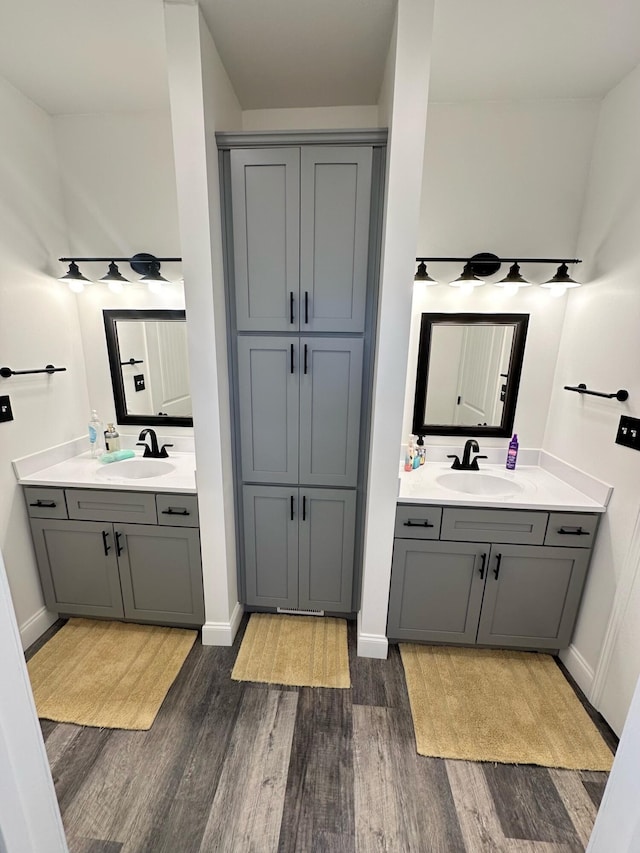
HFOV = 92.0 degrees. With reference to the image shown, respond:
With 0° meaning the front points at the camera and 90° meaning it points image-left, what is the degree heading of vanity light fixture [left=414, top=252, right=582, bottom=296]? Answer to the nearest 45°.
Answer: approximately 0°

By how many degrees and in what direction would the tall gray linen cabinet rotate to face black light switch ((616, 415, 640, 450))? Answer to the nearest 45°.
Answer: approximately 90° to its left

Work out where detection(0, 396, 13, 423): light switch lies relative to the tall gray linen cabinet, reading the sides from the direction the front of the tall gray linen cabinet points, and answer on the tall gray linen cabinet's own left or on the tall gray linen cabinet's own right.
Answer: on the tall gray linen cabinet's own right

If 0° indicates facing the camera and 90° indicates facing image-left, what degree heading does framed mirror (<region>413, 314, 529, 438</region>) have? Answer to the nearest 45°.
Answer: approximately 0°

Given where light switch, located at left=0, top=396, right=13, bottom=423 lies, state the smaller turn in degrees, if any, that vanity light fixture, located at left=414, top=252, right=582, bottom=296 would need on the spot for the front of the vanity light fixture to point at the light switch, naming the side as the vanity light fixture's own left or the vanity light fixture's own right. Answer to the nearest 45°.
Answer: approximately 45° to the vanity light fixture's own right

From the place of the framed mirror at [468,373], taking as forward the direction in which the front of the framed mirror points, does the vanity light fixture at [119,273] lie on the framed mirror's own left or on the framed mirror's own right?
on the framed mirror's own right

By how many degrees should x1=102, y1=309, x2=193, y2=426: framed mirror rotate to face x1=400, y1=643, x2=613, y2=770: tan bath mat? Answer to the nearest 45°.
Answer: approximately 45° to its left

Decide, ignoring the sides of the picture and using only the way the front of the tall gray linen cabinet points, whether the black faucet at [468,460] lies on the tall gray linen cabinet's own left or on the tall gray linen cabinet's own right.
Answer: on the tall gray linen cabinet's own left
